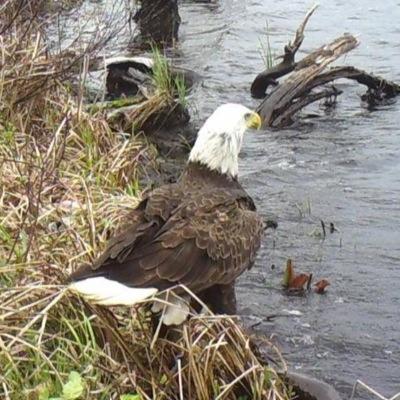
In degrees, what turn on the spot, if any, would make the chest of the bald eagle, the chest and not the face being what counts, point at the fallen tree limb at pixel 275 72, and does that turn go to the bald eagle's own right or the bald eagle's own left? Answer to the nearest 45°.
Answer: approximately 45° to the bald eagle's own left

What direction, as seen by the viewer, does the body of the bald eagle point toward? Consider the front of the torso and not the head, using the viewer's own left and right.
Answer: facing away from the viewer and to the right of the viewer

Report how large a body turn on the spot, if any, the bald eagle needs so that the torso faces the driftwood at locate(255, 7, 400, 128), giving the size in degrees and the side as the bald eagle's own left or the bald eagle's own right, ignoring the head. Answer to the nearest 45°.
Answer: approximately 45° to the bald eagle's own left

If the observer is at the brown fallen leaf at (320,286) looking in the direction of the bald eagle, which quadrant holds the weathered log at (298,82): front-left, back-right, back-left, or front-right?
back-right

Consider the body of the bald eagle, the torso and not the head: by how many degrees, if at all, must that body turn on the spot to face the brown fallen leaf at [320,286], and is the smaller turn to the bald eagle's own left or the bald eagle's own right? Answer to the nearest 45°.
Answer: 0° — it already faces it

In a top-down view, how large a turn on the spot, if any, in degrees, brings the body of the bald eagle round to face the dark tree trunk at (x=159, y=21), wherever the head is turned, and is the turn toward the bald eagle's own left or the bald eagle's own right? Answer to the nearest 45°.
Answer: approximately 45° to the bald eagle's own left

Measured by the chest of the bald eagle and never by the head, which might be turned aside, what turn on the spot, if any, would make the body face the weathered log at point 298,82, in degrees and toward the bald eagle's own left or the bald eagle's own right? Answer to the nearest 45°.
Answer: approximately 45° to the bald eagle's own left
